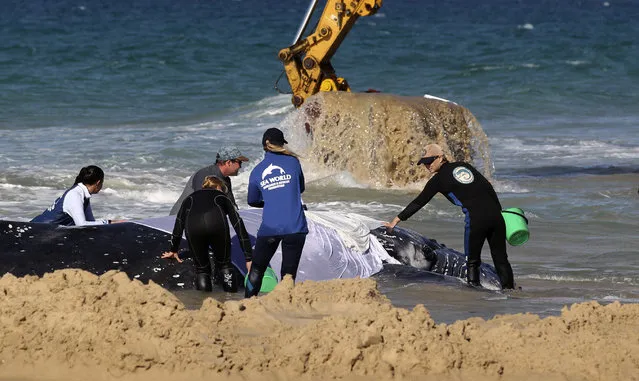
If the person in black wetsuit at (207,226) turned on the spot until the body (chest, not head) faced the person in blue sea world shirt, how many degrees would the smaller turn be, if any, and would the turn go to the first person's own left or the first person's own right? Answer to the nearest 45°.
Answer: approximately 135° to the first person's own right

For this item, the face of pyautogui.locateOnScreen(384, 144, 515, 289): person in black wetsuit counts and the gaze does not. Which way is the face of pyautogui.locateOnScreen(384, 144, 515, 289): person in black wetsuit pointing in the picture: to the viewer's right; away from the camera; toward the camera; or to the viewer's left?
to the viewer's left

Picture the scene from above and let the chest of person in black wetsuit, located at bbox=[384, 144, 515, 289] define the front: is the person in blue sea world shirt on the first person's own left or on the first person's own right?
on the first person's own left

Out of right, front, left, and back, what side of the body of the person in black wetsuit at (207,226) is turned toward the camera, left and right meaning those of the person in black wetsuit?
back

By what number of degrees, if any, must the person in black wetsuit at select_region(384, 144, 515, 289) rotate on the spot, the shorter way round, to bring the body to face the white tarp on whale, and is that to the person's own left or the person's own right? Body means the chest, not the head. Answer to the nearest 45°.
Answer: approximately 45° to the person's own left

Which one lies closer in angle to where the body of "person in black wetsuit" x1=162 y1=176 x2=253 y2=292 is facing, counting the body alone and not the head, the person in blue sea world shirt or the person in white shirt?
the person in white shirt

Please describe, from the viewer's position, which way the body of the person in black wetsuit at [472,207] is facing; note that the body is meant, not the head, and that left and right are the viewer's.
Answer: facing away from the viewer and to the left of the viewer

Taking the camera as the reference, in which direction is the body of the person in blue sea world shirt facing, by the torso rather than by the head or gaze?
away from the camera

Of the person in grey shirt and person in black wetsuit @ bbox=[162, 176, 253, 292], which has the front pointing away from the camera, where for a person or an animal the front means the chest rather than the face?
the person in black wetsuit
